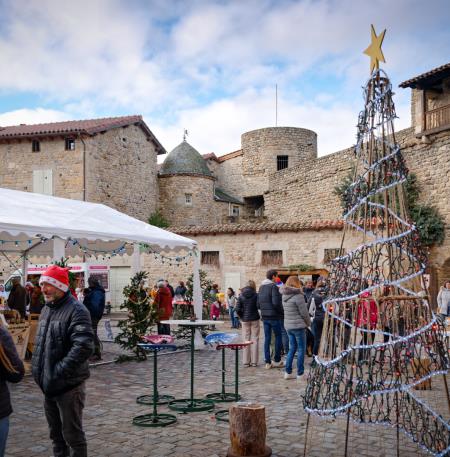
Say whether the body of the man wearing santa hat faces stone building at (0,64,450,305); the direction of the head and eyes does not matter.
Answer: no

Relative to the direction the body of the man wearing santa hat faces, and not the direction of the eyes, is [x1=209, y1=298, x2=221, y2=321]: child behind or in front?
behind

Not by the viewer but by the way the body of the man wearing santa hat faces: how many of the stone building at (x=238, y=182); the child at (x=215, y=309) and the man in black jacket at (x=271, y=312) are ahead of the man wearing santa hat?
0

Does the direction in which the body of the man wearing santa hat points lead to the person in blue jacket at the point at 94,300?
no

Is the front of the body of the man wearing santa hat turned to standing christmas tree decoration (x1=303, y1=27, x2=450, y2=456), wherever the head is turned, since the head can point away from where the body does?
no

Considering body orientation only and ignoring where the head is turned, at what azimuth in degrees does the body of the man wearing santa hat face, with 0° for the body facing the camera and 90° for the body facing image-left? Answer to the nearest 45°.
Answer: approximately 45°

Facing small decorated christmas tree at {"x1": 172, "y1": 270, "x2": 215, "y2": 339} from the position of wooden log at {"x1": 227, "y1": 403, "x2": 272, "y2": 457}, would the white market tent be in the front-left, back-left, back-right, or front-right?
front-left
